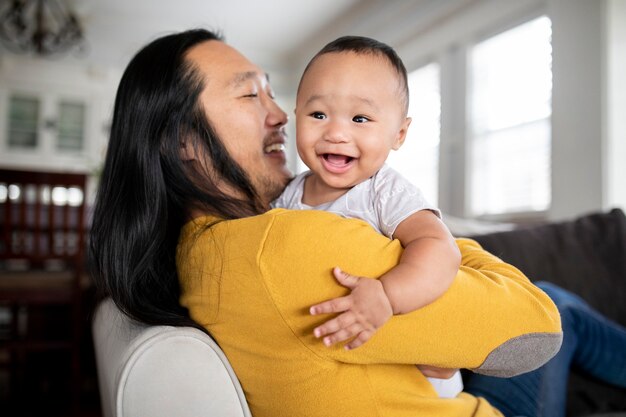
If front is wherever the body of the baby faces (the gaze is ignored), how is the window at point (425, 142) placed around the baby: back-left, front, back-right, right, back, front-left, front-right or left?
back-right

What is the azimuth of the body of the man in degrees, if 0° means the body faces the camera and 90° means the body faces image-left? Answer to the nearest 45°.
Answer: approximately 270°

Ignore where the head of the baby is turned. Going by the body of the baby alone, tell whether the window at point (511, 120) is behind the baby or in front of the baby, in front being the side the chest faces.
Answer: behind

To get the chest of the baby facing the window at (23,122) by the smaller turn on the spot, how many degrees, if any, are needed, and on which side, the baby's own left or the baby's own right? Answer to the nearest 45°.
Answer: approximately 90° to the baby's own right

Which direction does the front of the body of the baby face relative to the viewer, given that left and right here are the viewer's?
facing the viewer and to the left of the viewer

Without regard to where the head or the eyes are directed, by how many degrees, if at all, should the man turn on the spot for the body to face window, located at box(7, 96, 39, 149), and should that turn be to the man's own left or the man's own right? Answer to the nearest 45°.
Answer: approximately 135° to the man's own left

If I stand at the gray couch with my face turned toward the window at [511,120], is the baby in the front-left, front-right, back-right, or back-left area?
back-left
